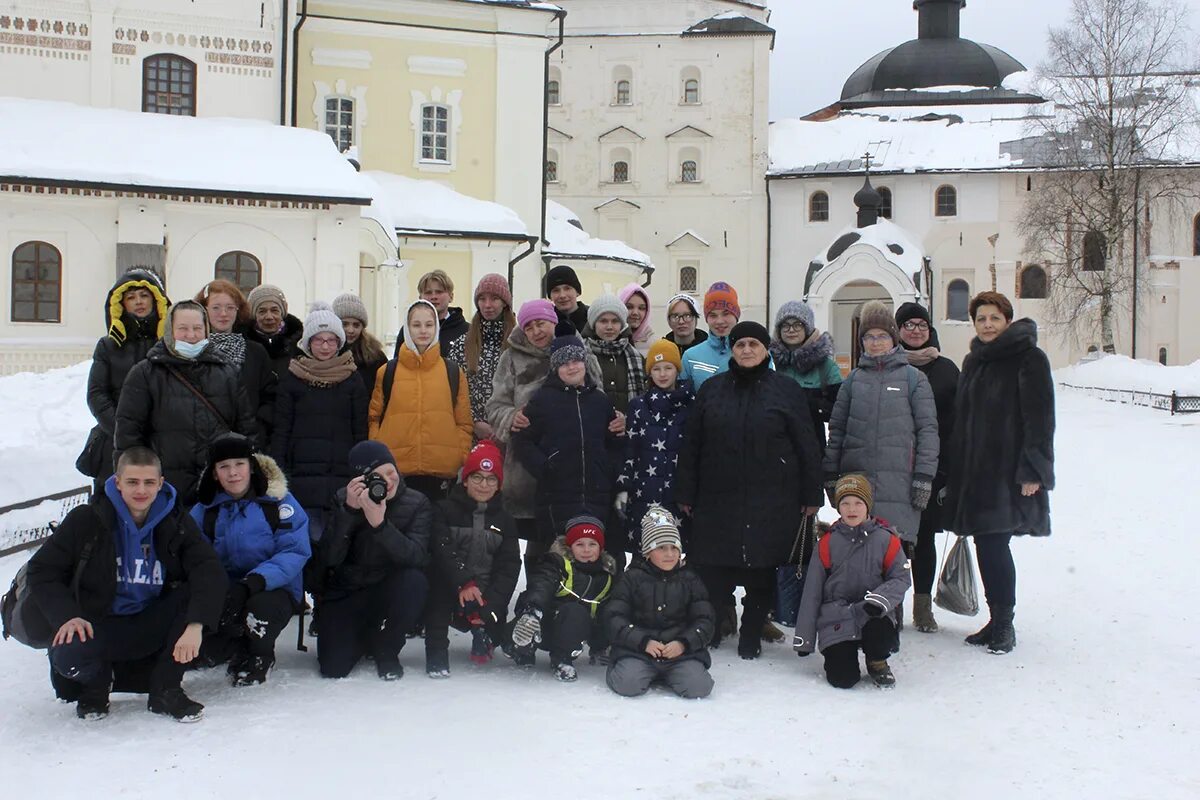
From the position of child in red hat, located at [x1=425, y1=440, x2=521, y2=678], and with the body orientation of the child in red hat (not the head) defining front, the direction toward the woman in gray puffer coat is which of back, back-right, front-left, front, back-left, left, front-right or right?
left

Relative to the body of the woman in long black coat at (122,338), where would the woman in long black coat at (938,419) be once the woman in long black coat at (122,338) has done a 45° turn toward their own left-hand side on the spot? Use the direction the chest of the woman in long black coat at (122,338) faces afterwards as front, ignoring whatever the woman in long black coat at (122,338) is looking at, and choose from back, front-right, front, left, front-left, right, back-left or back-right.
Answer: front-left

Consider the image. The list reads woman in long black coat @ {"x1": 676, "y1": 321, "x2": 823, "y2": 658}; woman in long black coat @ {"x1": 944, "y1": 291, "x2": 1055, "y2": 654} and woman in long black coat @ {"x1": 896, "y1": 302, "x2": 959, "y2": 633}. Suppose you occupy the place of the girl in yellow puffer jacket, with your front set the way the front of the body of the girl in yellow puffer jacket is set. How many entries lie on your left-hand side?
3

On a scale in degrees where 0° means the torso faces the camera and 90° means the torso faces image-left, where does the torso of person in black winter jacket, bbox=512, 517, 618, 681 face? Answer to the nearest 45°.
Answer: approximately 0°

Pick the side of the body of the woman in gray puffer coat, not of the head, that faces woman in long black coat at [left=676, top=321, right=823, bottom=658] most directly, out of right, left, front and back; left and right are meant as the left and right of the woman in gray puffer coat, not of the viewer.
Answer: right

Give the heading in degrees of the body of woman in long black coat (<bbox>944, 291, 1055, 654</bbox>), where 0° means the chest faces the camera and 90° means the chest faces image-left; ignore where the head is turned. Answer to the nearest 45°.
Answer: approximately 45°

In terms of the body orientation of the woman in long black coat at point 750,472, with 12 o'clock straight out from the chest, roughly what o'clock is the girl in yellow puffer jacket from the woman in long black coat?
The girl in yellow puffer jacket is roughly at 3 o'clock from the woman in long black coat.

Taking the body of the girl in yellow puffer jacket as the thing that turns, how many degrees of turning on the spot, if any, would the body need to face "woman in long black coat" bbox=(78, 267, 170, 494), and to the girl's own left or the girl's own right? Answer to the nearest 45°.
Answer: approximately 90° to the girl's own right

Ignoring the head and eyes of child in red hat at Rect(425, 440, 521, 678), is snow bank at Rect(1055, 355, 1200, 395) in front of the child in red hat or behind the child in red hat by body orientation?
behind
